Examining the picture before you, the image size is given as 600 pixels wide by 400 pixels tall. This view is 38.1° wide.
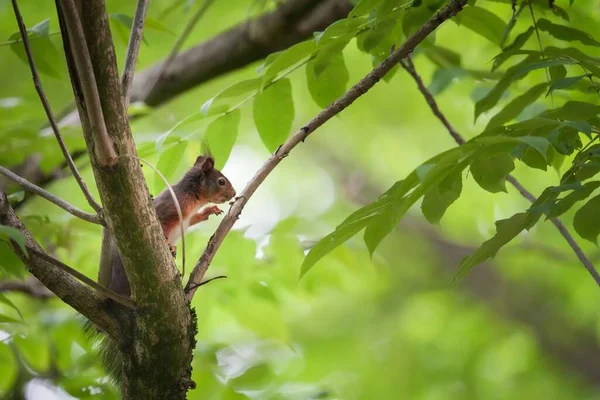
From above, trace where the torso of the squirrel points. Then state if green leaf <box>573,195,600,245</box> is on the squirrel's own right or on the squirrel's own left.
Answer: on the squirrel's own right

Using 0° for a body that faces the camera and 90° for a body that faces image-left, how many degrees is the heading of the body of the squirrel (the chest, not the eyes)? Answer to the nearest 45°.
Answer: approximately 270°

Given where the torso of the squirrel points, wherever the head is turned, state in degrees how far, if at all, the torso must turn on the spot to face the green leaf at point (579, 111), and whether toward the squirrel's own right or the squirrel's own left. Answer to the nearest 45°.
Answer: approximately 45° to the squirrel's own right

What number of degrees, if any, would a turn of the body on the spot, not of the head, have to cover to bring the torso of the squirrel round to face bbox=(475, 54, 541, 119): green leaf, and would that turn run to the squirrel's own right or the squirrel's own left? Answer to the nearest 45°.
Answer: approximately 45° to the squirrel's own right

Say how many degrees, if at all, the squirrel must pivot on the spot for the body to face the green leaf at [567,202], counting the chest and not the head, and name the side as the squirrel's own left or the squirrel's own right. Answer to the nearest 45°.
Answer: approximately 45° to the squirrel's own right

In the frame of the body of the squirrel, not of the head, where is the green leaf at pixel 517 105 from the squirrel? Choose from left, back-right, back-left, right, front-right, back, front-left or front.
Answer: front-right

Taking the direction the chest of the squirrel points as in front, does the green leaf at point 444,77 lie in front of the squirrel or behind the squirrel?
in front
